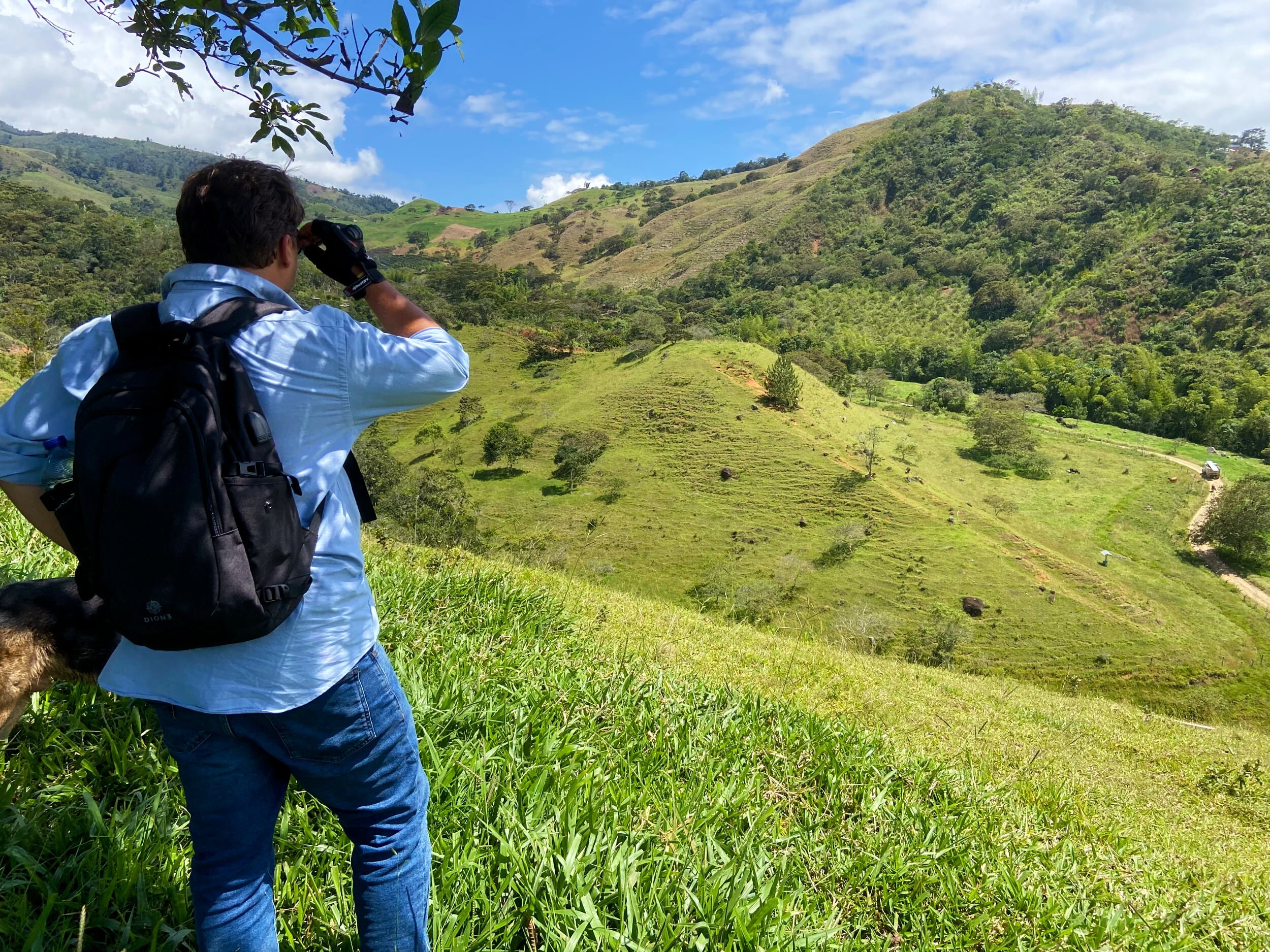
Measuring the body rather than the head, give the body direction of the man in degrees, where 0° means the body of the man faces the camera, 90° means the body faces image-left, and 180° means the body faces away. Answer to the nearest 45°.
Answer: approximately 225°

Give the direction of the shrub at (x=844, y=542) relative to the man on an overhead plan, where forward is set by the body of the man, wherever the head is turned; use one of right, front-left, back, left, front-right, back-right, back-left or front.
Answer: front

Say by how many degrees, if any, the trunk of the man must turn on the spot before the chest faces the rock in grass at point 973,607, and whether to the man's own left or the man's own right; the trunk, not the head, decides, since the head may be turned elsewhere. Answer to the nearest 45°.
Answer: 0° — they already face it

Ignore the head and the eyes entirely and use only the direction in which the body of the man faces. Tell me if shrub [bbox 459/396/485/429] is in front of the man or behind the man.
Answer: in front

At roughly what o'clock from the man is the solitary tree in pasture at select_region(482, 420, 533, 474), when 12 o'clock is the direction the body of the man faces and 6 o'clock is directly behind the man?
The solitary tree in pasture is roughly at 11 o'clock from the man.

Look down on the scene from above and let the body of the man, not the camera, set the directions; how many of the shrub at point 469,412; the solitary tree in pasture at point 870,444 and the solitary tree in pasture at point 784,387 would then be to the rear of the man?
0

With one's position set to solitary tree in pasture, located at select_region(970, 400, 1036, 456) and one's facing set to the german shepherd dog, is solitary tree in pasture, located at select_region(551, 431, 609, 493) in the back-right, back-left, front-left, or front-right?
front-right

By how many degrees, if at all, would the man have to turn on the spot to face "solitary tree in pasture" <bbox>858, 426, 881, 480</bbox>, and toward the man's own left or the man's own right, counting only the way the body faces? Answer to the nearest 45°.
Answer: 0° — they already face it

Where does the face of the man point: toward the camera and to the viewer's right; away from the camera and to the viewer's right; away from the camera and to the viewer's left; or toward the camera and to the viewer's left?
away from the camera and to the viewer's right

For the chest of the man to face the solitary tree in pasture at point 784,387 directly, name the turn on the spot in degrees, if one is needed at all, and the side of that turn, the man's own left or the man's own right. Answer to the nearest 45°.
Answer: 0° — they already face it

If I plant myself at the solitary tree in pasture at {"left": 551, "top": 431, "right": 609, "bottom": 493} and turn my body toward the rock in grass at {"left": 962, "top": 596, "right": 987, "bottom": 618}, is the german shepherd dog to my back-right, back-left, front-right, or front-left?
front-right

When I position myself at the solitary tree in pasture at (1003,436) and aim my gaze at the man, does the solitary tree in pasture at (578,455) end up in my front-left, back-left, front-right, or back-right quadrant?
front-right

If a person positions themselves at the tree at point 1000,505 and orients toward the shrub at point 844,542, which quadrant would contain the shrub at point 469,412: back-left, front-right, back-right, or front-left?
front-right
